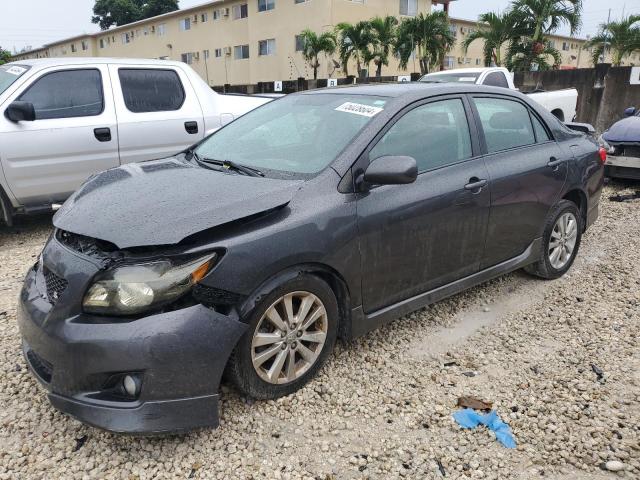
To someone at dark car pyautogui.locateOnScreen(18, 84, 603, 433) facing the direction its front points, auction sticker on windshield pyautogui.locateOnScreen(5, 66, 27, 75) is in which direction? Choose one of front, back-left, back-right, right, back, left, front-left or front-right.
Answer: right

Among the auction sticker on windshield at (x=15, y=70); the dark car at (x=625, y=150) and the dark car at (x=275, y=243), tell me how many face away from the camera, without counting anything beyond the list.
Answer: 0

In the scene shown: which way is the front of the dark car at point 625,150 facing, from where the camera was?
facing the viewer and to the left of the viewer

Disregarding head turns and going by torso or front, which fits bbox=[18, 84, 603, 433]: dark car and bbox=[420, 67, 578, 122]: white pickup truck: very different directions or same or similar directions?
same or similar directions

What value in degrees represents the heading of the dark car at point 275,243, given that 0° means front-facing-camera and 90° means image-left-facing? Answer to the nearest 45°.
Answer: approximately 45°

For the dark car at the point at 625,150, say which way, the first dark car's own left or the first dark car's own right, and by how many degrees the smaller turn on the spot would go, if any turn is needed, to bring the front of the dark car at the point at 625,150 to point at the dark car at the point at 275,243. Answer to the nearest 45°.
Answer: approximately 45° to the first dark car's own left

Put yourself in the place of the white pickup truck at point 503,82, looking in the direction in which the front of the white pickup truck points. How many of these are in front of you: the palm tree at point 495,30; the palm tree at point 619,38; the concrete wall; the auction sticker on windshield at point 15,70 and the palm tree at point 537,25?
1

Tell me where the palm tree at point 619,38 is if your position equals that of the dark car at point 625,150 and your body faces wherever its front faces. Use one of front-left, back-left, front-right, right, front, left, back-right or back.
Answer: back-right

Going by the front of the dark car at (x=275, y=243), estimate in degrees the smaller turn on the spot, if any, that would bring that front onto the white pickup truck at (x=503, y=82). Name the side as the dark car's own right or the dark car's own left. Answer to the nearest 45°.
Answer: approximately 180°

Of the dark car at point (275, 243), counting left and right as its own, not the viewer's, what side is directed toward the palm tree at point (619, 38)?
back

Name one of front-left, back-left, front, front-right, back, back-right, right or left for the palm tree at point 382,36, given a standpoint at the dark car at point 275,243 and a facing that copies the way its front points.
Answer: back-right
